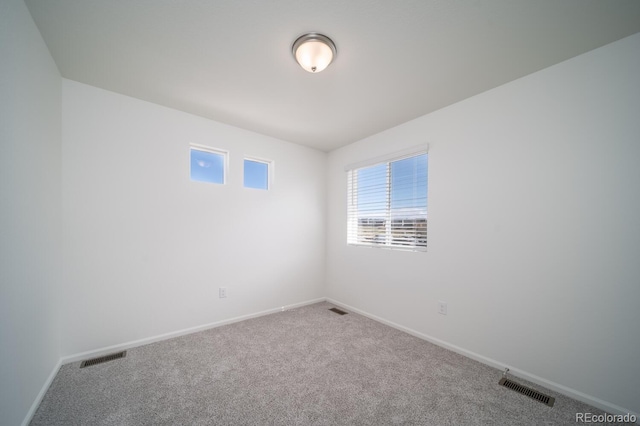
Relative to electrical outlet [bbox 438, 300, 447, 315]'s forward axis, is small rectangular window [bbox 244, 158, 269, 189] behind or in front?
in front

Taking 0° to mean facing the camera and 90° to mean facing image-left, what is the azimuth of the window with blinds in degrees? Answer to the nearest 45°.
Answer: approximately 45°

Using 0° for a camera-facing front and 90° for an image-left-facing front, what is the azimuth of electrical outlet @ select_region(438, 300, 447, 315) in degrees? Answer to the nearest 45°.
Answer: approximately 45°

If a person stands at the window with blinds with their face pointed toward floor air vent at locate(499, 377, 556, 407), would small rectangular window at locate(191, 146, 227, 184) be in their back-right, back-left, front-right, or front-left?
back-right

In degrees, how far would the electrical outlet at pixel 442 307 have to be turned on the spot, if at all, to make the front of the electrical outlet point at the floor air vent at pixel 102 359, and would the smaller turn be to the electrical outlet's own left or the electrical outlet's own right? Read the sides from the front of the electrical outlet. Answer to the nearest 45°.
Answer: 0° — it already faces it

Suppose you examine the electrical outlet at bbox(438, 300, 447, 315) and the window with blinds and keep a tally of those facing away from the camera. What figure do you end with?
0
